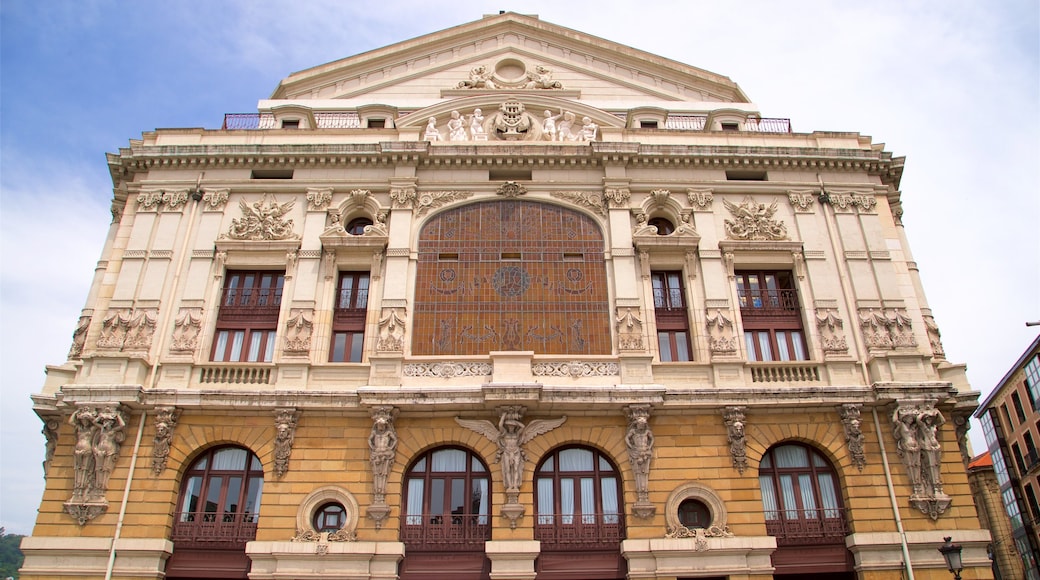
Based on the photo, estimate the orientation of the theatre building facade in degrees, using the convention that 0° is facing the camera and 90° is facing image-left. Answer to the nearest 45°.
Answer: approximately 0°
